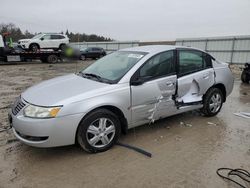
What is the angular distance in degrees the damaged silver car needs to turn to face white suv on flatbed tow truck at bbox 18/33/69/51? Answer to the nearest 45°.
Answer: approximately 135° to its right

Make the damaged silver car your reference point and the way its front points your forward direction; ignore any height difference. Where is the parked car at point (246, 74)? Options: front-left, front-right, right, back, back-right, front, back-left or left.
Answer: back

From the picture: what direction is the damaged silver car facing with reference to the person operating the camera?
facing the viewer and to the left of the viewer

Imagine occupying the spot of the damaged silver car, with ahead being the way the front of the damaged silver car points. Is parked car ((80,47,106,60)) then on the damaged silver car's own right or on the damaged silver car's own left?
on the damaged silver car's own right
